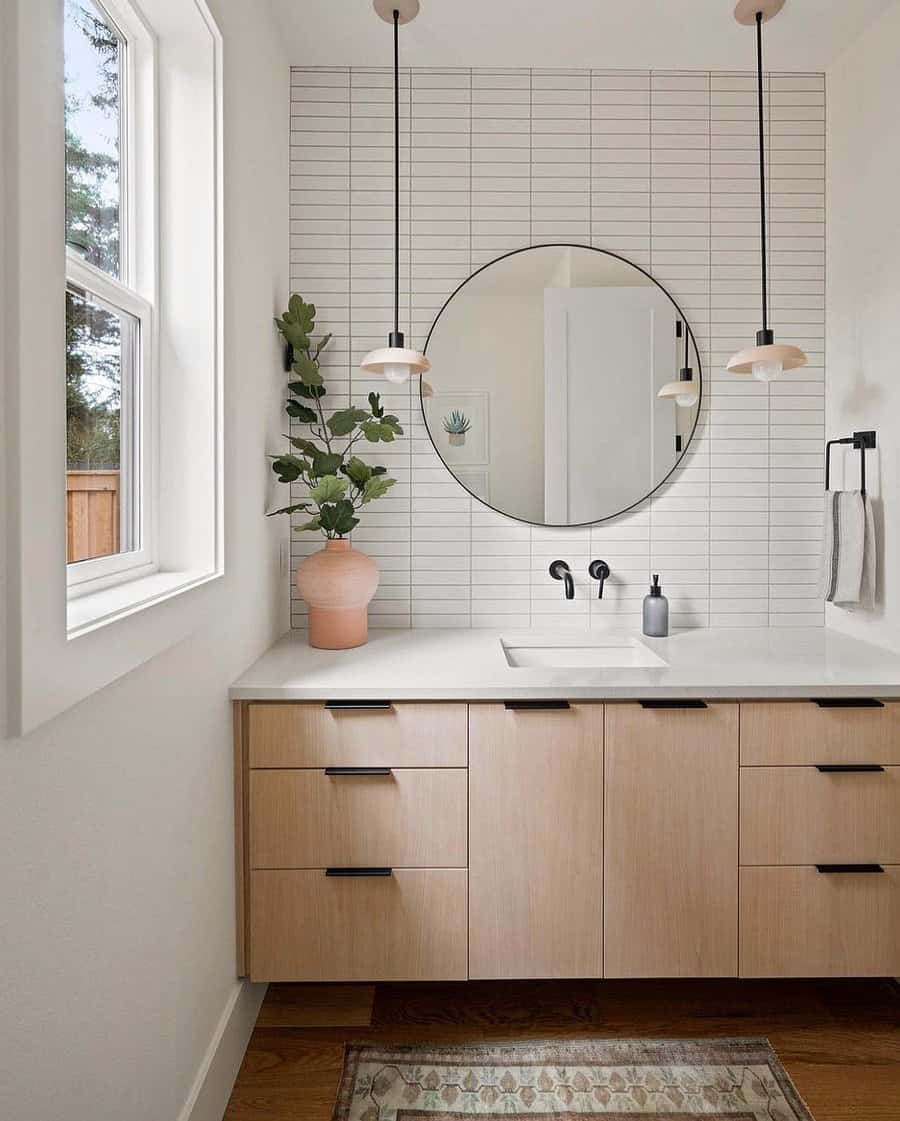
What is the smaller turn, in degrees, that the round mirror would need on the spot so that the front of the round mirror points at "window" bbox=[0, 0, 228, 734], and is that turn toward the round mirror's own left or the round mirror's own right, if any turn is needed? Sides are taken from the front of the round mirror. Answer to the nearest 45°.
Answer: approximately 45° to the round mirror's own right

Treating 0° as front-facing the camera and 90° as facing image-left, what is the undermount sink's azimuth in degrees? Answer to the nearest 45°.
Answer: approximately 0°

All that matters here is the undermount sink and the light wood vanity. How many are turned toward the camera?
2

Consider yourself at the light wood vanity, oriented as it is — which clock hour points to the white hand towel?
The white hand towel is roughly at 8 o'clock from the light wood vanity.

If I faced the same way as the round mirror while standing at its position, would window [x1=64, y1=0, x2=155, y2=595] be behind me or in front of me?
in front

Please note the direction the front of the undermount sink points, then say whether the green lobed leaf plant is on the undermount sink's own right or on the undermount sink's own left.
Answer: on the undermount sink's own right
